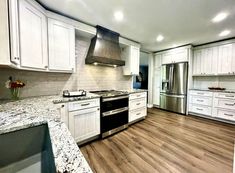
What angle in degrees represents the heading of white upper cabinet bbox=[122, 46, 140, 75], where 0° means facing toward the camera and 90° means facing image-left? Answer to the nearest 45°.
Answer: approximately 315°

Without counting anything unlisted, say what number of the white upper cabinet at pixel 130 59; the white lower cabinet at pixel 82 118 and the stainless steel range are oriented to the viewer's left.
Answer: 0

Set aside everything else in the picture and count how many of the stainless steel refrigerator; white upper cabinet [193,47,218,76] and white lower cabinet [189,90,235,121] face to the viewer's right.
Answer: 0

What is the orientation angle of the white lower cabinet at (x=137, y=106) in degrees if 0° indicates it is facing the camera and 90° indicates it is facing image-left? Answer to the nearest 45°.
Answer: approximately 315°

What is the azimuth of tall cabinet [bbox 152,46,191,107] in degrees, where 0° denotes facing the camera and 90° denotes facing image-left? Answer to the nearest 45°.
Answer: approximately 45°

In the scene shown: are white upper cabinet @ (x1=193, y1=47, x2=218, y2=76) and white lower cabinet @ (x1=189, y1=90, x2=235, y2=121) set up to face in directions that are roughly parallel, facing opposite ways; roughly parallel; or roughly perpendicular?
roughly parallel

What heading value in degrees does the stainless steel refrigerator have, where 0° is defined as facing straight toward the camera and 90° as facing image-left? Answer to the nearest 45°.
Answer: approximately 45°

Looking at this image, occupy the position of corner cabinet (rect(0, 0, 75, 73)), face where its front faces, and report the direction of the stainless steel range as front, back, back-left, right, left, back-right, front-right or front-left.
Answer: front-left

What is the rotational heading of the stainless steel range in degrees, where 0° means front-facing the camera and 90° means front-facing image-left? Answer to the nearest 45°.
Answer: approximately 315°

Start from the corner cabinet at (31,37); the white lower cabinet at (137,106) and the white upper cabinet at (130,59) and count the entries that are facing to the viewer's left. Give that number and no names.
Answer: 0

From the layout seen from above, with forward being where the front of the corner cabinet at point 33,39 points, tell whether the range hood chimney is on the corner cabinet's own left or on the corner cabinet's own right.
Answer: on the corner cabinet's own left

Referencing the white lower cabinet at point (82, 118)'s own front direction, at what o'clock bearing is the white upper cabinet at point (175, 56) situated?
The white upper cabinet is roughly at 10 o'clock from the white lower cabinet.

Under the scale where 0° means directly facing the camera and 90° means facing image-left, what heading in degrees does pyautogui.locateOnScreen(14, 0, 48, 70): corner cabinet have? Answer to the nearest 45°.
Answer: approximately 315°

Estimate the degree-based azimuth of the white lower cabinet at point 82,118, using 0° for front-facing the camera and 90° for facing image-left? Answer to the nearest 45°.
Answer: approximately 315°
